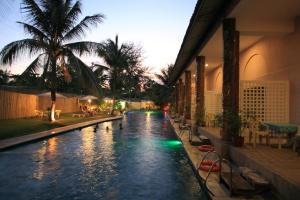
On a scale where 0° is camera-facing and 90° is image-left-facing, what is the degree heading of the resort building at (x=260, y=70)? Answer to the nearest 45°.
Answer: approximately 90°

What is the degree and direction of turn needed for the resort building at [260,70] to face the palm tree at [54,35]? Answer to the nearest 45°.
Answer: approximately 45° to its right
